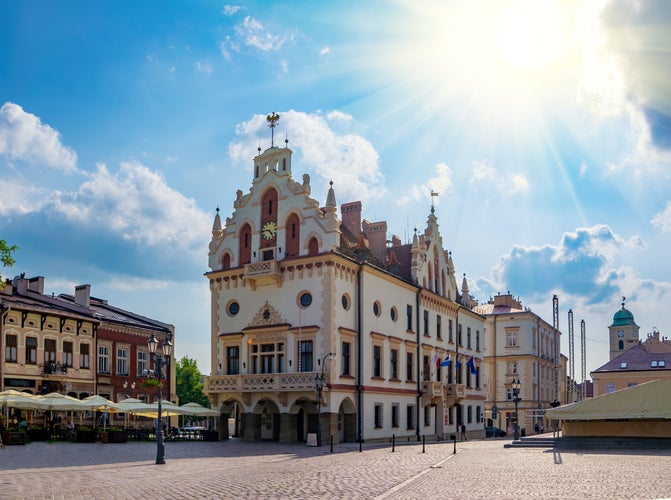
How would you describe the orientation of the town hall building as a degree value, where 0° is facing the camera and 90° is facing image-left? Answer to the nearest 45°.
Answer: approximately 45°

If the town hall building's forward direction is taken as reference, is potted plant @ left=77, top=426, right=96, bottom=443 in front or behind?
in front

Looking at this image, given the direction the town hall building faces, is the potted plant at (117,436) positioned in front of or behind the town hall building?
in front
